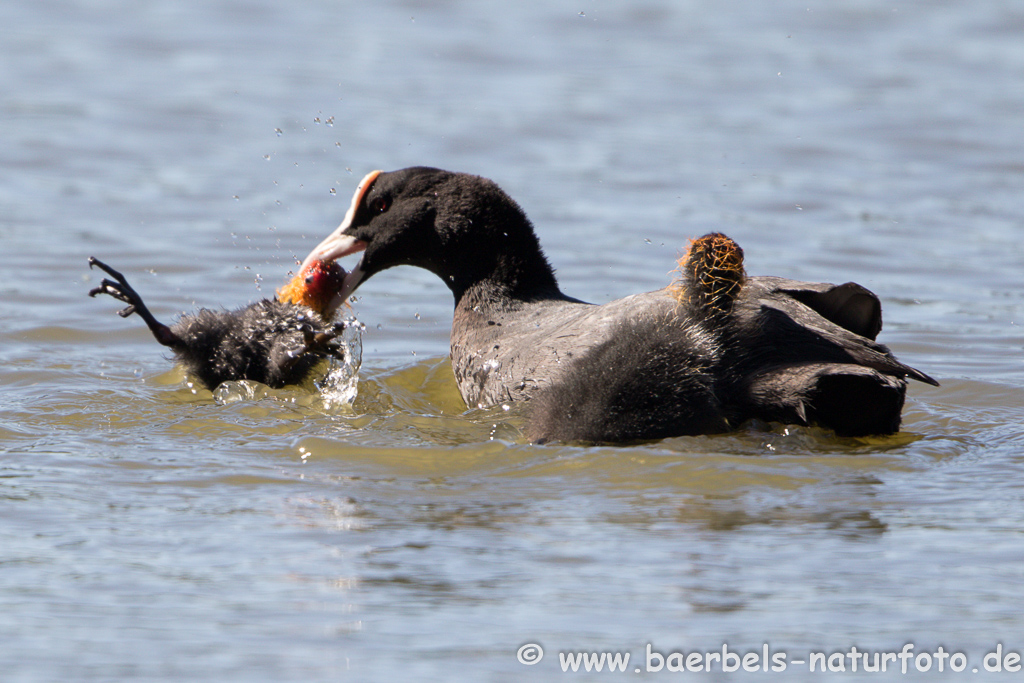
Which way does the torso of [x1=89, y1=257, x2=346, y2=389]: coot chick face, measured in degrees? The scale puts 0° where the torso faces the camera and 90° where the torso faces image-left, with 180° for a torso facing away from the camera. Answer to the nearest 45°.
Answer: approximately 270°
